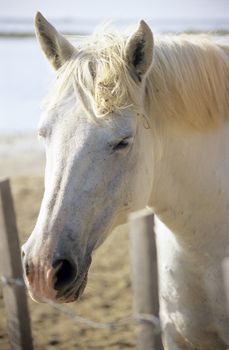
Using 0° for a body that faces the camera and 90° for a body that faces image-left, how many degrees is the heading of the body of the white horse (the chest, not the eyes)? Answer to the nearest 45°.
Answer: approximately 45°

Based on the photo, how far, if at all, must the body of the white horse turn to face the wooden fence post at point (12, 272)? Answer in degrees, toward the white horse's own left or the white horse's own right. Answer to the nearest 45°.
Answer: approximately 90° to the white horse's own right
